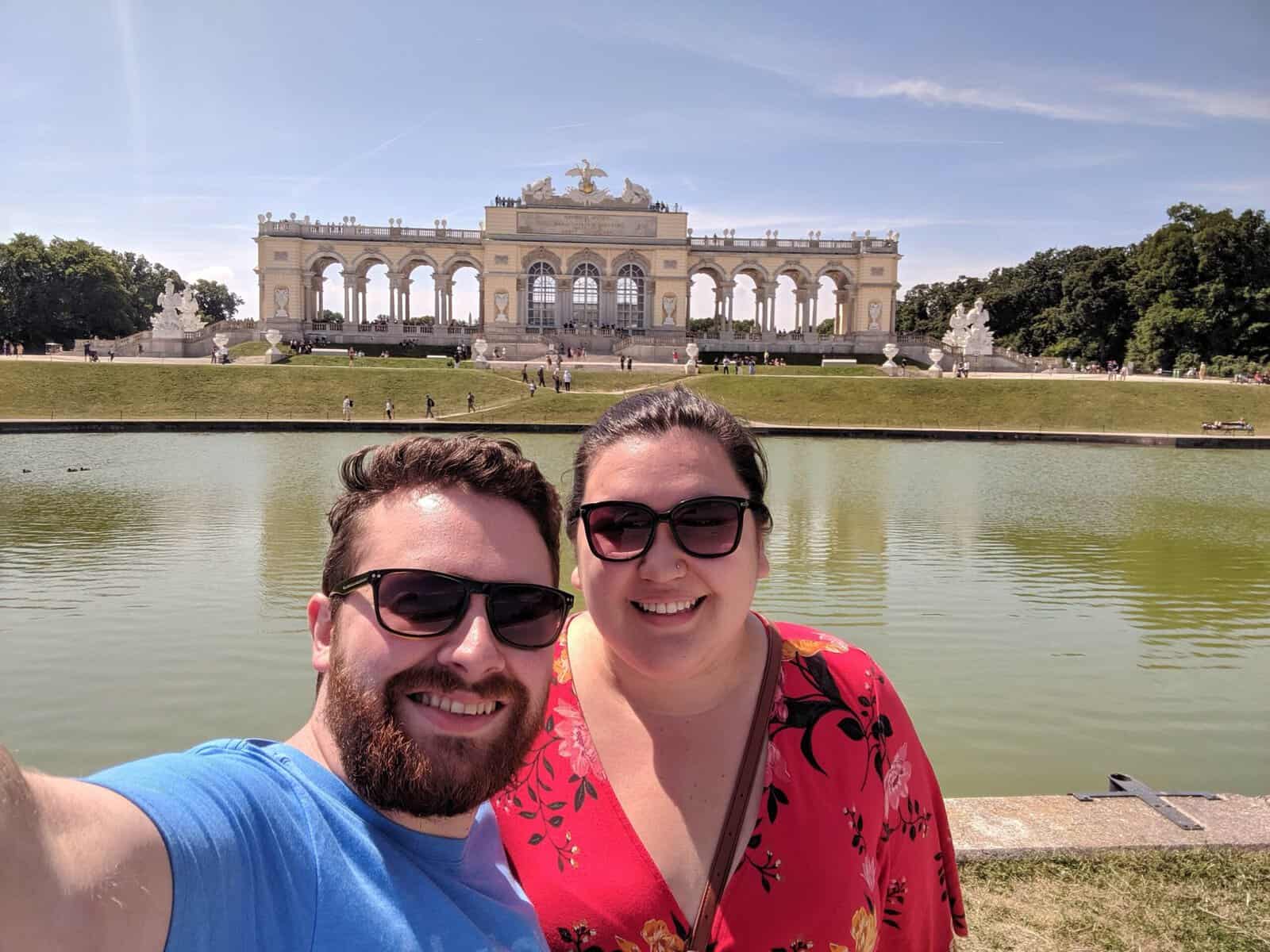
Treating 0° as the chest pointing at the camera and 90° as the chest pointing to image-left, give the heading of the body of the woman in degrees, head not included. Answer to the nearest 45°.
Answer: approximately 0°

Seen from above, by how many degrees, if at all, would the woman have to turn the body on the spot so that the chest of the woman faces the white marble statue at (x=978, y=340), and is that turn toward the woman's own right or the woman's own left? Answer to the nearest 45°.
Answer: approximately 180°

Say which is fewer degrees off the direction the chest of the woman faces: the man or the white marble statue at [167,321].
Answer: the man

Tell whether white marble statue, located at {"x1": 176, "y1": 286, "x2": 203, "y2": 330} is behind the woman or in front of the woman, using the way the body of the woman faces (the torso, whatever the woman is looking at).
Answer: behind
